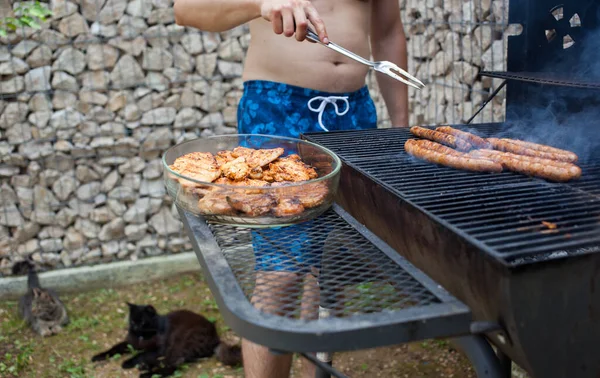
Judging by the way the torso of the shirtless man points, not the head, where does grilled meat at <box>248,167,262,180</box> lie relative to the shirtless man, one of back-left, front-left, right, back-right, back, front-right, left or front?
front-right

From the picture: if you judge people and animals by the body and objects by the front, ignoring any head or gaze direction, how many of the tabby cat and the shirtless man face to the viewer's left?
0

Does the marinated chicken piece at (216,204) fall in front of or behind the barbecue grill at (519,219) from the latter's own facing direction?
in front

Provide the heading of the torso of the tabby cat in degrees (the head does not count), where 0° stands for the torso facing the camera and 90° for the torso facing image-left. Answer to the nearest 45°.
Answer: approximately 315°

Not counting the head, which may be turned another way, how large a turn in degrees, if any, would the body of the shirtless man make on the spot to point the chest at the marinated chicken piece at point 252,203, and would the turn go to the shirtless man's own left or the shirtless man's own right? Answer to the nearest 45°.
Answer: approximately 45° to the shirtless man's own right
